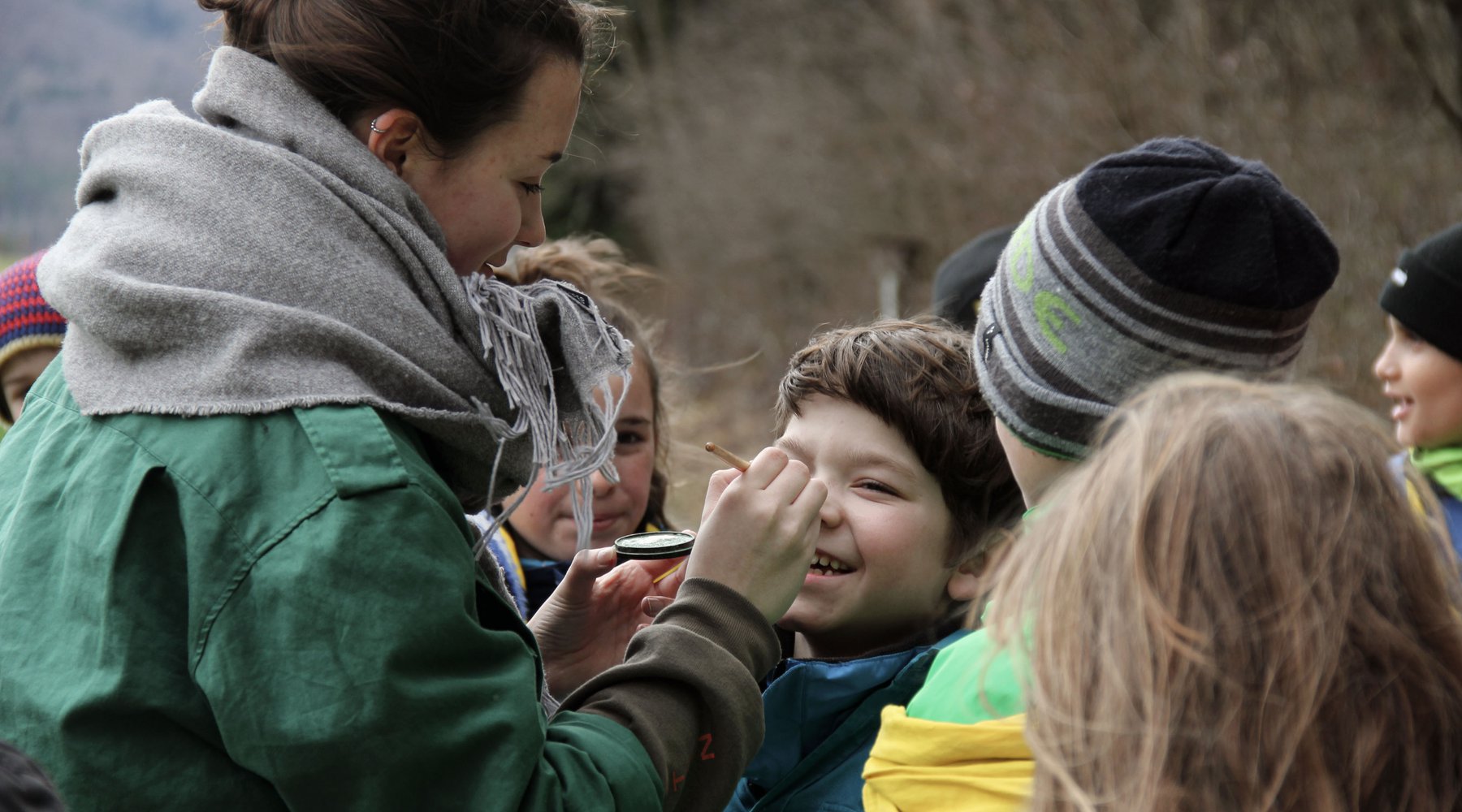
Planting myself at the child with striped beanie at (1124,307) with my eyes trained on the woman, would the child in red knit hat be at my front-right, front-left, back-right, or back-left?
front-right

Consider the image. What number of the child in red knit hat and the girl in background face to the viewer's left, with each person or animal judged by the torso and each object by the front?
0

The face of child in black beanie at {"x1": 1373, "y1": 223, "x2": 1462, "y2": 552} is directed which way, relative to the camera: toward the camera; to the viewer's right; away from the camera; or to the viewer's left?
to the viewer's left

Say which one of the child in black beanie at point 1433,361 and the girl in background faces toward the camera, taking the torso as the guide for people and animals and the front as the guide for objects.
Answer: the girl in background

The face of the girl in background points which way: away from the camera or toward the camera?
toward the camera

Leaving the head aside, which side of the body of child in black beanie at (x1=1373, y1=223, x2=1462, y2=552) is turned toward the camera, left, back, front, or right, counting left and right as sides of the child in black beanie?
left

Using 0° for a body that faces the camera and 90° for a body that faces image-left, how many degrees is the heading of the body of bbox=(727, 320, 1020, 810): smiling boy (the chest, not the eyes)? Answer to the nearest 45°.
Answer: approximately 45°

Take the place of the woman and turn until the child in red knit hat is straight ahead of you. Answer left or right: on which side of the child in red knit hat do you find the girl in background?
right

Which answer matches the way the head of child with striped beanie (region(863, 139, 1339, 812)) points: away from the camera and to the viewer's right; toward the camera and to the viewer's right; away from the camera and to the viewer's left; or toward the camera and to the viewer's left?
away from the camera and to the viewer's left

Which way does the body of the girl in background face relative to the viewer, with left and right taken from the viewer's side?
facing the viewer

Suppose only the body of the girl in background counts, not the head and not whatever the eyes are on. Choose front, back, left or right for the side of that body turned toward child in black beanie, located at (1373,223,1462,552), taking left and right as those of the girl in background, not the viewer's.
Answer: left

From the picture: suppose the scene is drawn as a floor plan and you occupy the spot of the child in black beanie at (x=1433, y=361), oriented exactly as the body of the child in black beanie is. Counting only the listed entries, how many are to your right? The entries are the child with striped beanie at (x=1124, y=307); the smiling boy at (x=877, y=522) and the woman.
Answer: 0
